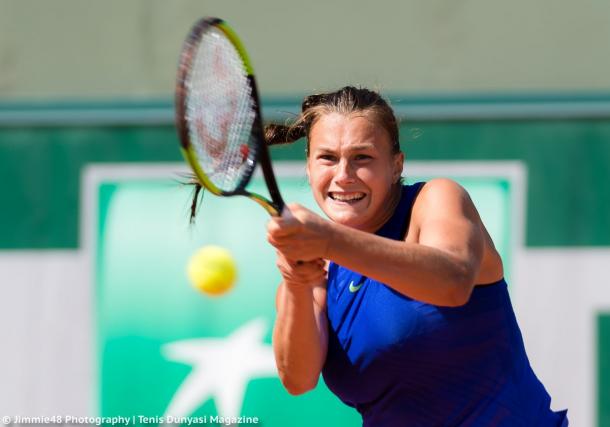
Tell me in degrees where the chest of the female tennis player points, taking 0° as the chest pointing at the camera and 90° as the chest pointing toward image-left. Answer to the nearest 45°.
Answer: approximately 45°

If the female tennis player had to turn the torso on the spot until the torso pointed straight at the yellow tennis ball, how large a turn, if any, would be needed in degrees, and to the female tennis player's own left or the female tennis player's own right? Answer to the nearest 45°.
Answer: approximately 90° to the female tennis player's own right
